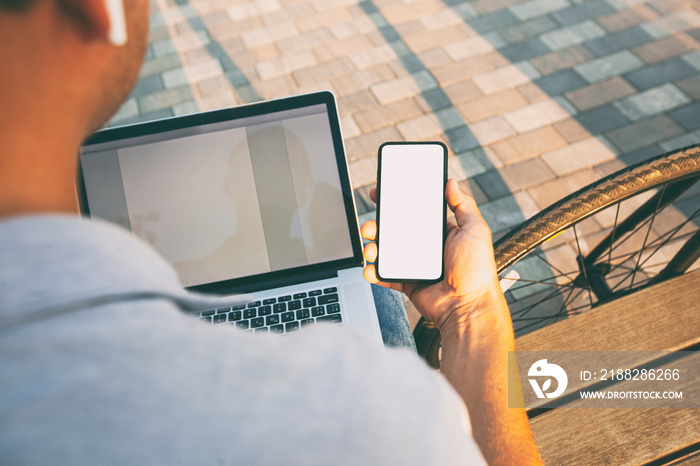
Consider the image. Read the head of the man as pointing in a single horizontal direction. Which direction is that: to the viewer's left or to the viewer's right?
to the viewer's right

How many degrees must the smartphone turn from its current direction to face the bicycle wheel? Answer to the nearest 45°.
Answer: approximately 135° to its left

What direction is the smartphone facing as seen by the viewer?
toward the camera

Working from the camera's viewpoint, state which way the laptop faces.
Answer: facing the viewer
